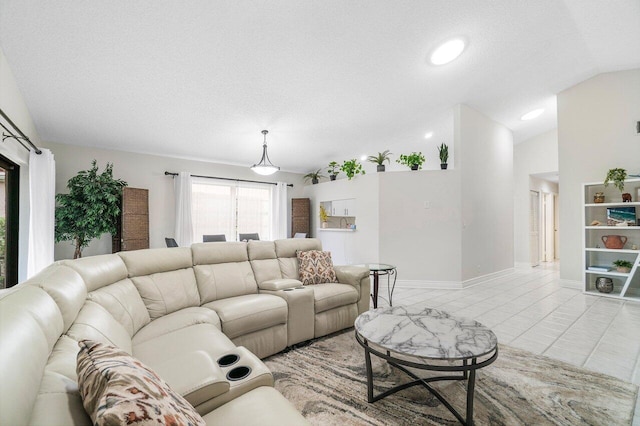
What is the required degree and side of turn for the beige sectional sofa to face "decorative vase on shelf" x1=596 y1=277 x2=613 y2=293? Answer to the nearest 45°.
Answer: approximately 45° to its left

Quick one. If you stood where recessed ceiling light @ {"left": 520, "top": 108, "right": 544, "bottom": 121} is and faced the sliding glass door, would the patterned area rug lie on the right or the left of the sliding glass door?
left

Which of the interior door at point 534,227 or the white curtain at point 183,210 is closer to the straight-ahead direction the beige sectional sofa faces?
the interior door

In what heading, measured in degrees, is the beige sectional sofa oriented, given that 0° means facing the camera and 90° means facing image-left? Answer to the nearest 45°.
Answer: approximately 315°

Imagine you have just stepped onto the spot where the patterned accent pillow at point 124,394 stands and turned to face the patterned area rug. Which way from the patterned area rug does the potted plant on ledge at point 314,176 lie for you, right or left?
left

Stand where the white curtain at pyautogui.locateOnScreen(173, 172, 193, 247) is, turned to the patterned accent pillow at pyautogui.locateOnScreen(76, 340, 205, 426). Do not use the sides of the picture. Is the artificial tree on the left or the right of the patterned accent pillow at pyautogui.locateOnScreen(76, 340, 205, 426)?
right

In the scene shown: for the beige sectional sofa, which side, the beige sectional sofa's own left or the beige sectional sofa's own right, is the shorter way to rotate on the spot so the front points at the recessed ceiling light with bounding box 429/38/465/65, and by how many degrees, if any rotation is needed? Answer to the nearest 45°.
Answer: approximately 45° to the beige sectional sofa's own left

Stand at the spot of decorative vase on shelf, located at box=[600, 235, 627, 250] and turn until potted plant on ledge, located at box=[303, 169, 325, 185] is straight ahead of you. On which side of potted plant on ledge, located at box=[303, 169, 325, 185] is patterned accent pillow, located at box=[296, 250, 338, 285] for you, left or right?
left

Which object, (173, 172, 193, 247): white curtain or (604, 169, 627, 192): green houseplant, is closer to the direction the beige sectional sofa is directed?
the green houseplant

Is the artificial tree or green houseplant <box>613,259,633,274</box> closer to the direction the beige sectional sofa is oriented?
the green houseplant
